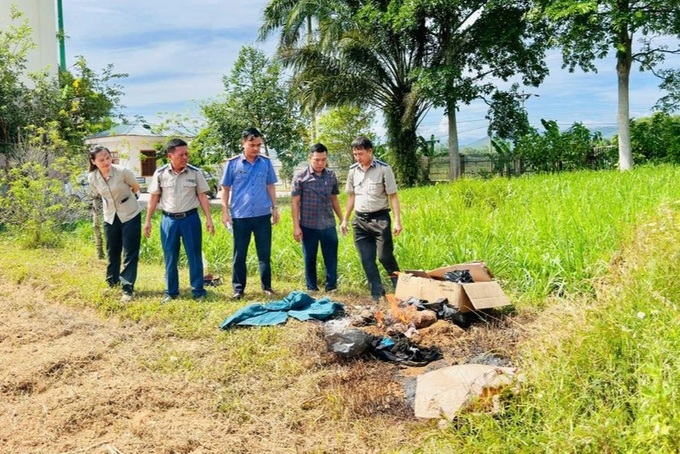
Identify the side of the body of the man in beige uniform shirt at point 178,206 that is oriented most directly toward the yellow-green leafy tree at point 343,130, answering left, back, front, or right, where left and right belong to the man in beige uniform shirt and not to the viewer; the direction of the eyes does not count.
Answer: back

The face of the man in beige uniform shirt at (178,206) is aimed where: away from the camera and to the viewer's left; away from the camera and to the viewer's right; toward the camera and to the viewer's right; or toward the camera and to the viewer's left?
toward the camera and to the viewer's right

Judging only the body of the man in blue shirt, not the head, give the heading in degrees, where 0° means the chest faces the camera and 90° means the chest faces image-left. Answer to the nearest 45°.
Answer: approximately 0°

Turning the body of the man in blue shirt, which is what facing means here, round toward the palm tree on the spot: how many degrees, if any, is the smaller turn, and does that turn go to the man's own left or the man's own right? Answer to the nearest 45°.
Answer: approximately 180°

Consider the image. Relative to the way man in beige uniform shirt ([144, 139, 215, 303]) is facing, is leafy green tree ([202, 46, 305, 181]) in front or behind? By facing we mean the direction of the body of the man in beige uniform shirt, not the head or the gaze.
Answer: behind

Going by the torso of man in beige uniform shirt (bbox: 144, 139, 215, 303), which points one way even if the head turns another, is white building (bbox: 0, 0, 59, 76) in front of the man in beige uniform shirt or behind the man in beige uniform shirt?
behind

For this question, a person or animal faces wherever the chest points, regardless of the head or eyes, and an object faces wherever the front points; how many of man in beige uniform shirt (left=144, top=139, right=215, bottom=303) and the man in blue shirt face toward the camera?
2
